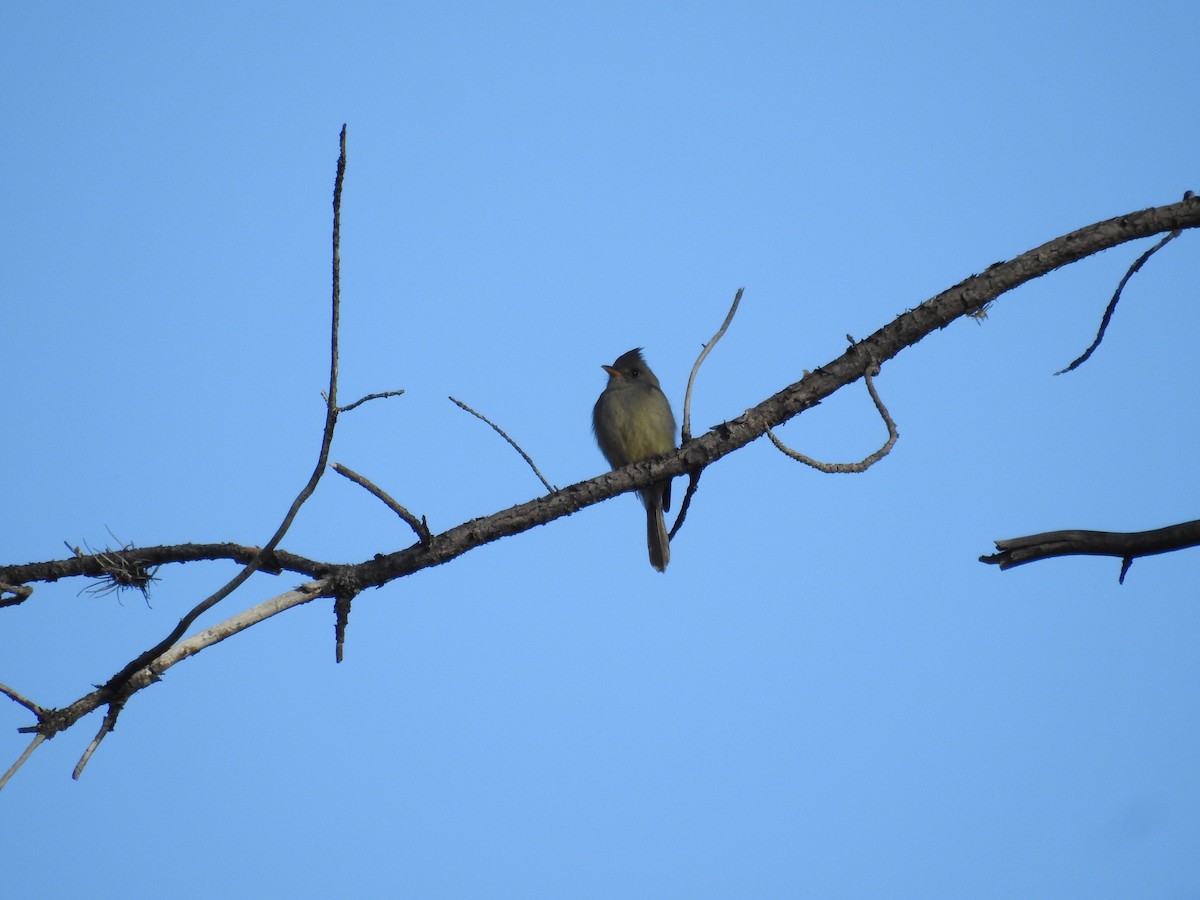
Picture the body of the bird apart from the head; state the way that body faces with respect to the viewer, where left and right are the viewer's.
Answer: facing the viewer and to the left of the viewer
